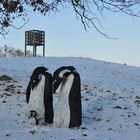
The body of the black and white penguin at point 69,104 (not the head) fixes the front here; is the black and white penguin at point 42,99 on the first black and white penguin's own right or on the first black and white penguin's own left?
on the first black and white penguin's own right

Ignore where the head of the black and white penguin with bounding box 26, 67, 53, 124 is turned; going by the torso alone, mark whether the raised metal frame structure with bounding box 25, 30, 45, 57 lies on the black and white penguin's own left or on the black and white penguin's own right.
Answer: on the black and white penguin's own right

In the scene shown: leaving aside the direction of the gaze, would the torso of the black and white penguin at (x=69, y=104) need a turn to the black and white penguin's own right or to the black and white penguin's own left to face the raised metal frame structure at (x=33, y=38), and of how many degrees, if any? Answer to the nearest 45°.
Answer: approximately 135° to the black and white penguin's own right

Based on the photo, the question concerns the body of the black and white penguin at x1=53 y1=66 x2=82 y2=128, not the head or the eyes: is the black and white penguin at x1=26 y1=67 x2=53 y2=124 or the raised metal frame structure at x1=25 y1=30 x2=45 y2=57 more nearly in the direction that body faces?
the black and white penguin

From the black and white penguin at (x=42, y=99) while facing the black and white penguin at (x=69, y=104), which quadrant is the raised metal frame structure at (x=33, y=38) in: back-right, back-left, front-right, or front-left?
back-left

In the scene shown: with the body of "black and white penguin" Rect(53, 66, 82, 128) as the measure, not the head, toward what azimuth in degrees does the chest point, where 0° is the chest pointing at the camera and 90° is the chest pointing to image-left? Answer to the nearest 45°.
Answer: approximately 45°

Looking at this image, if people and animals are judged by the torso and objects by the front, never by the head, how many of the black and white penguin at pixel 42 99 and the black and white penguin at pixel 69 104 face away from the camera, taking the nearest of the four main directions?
0
